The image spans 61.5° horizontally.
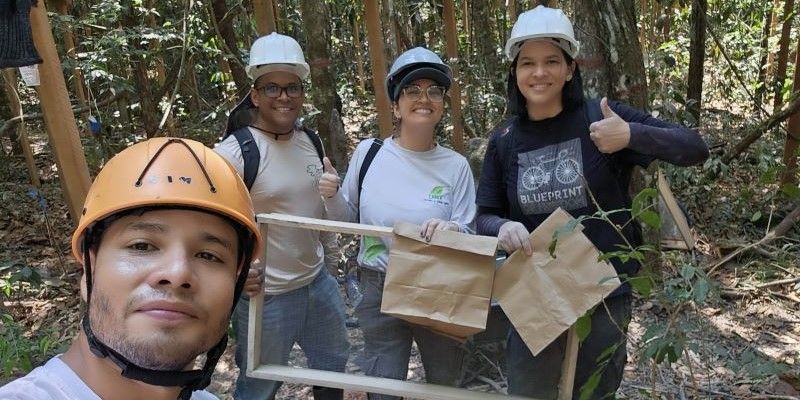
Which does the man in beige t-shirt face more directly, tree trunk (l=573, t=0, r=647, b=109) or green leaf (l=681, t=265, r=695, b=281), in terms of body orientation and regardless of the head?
the green leaf

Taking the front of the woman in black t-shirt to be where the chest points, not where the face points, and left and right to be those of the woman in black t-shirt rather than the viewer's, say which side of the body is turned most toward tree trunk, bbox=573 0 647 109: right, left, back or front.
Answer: back

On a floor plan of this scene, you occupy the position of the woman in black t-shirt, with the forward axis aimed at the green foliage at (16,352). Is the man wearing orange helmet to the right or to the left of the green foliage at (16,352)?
left

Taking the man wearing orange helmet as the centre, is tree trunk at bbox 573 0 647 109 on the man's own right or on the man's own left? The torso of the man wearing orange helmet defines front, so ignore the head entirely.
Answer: on the man's own left

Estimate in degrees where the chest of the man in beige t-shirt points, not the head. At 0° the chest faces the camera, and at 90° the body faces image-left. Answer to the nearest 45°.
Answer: approximately 315°

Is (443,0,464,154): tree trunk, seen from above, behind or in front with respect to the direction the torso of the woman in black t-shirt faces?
behind

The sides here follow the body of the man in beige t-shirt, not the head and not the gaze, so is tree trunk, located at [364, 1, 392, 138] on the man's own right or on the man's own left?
on the man's own left

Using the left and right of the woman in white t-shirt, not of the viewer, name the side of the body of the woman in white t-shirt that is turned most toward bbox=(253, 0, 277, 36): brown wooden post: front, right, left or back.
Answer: back
